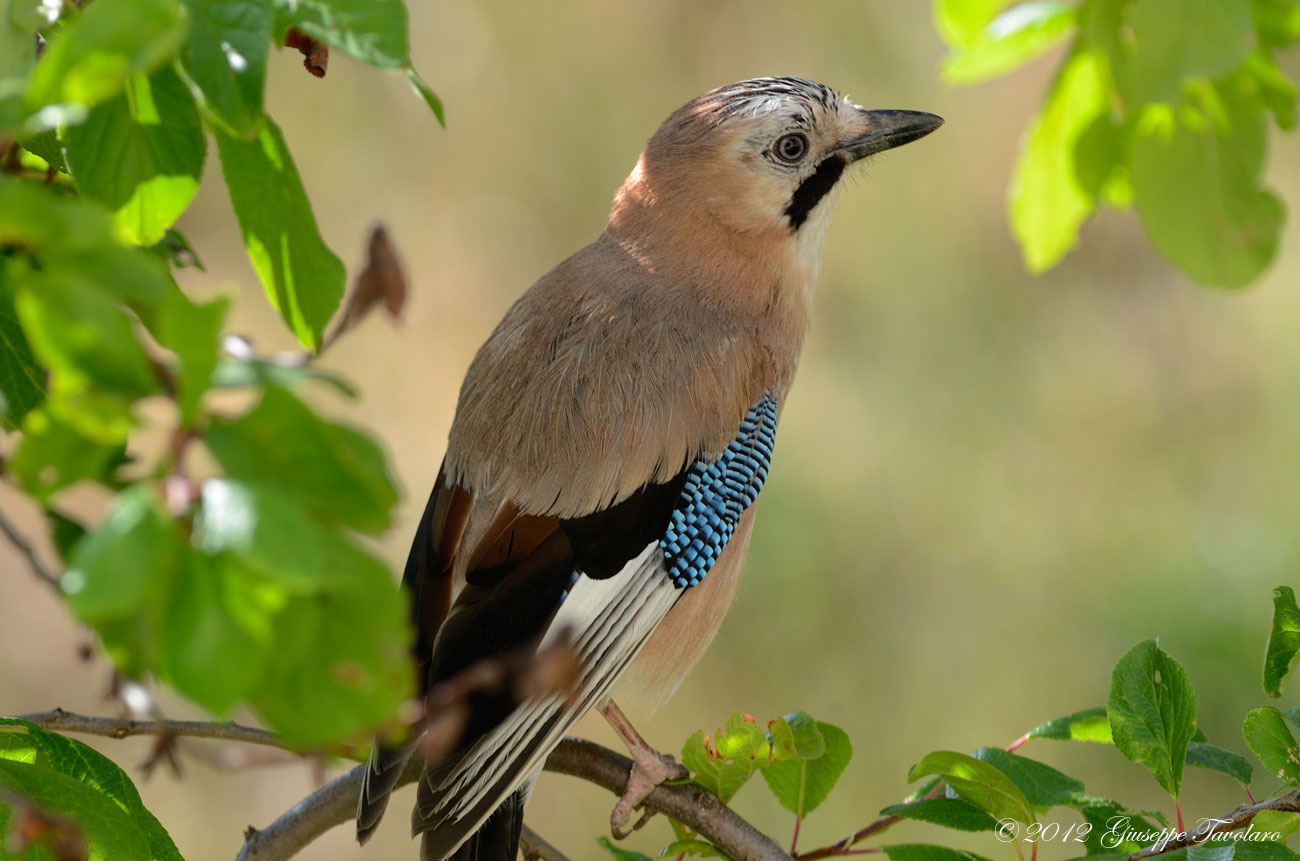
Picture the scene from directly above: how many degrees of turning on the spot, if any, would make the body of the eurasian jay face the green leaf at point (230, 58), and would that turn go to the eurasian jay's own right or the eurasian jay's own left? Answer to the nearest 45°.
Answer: approximately 135° to the eurasian jay's own left

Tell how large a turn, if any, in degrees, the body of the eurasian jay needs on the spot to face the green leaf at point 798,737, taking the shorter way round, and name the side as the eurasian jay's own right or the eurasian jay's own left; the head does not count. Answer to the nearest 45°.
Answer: approximately 90° to the eurasian jay's own right

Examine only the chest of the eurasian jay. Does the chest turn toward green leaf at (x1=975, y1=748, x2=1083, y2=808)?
no

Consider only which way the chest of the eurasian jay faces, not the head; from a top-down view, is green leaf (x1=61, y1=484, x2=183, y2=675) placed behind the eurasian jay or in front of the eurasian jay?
behind

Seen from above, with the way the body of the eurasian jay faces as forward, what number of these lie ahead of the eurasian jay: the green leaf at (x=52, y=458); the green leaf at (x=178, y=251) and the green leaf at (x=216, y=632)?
0

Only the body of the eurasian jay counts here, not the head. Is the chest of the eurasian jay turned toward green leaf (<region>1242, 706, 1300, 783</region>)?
no

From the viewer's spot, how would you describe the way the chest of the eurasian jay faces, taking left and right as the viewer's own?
facing away from the viewer and to the right of the viewer

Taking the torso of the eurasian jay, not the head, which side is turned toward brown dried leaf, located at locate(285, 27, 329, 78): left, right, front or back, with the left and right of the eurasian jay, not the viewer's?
back

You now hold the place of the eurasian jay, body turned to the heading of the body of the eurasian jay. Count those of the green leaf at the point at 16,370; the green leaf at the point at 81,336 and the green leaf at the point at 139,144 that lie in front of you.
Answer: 0

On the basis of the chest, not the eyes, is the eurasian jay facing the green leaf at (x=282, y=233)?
no

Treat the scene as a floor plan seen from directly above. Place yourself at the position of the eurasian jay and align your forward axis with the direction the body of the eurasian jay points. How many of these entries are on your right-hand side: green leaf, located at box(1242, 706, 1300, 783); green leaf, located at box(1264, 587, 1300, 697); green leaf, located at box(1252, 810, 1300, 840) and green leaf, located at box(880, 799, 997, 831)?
4
